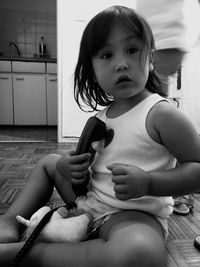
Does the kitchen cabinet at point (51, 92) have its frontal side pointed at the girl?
yes

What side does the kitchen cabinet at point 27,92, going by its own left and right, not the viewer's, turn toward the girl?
front

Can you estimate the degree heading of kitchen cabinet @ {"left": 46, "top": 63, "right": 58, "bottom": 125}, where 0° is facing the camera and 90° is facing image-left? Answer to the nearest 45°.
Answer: approximately 0°

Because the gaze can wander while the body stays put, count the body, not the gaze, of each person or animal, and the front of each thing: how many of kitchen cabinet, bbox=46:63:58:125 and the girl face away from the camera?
0

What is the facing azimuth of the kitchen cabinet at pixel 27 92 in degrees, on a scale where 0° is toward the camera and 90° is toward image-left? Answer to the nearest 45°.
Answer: approximately 0°

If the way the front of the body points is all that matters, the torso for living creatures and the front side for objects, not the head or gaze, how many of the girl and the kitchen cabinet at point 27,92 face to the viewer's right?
0

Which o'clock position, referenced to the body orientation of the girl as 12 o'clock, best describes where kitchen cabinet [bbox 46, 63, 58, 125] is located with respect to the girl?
The kitchen cabinet is roughly at 4 o'clock from the girl.
